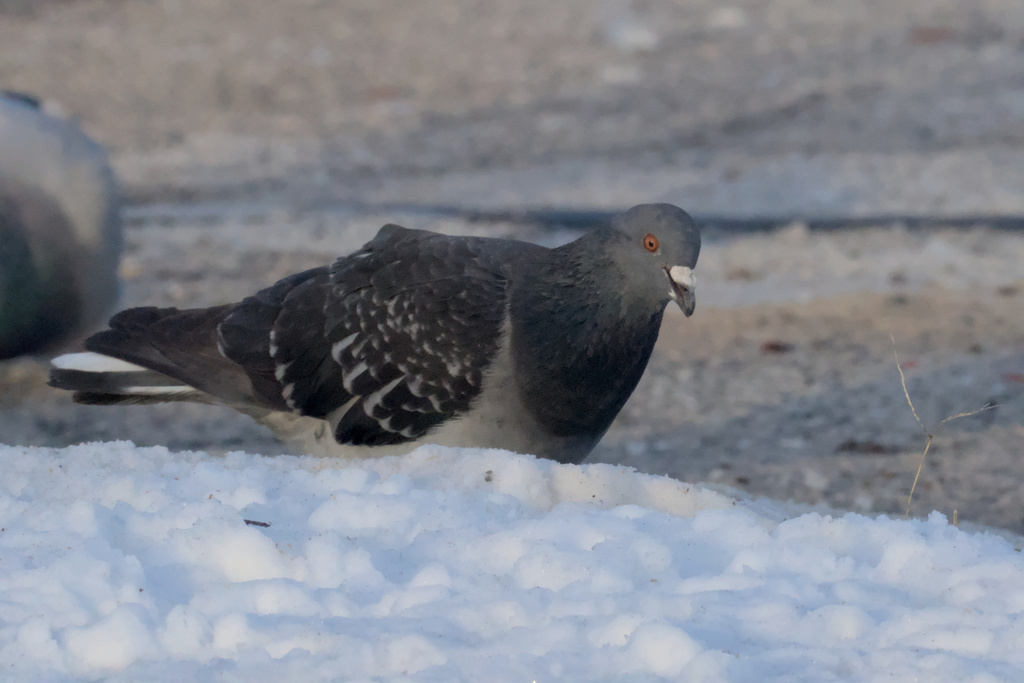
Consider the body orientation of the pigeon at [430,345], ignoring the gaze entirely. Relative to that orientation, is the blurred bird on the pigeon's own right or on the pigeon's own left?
on the pigeon's own left

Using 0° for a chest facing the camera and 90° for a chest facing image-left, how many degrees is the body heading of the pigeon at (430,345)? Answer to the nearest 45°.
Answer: approximately 270°
